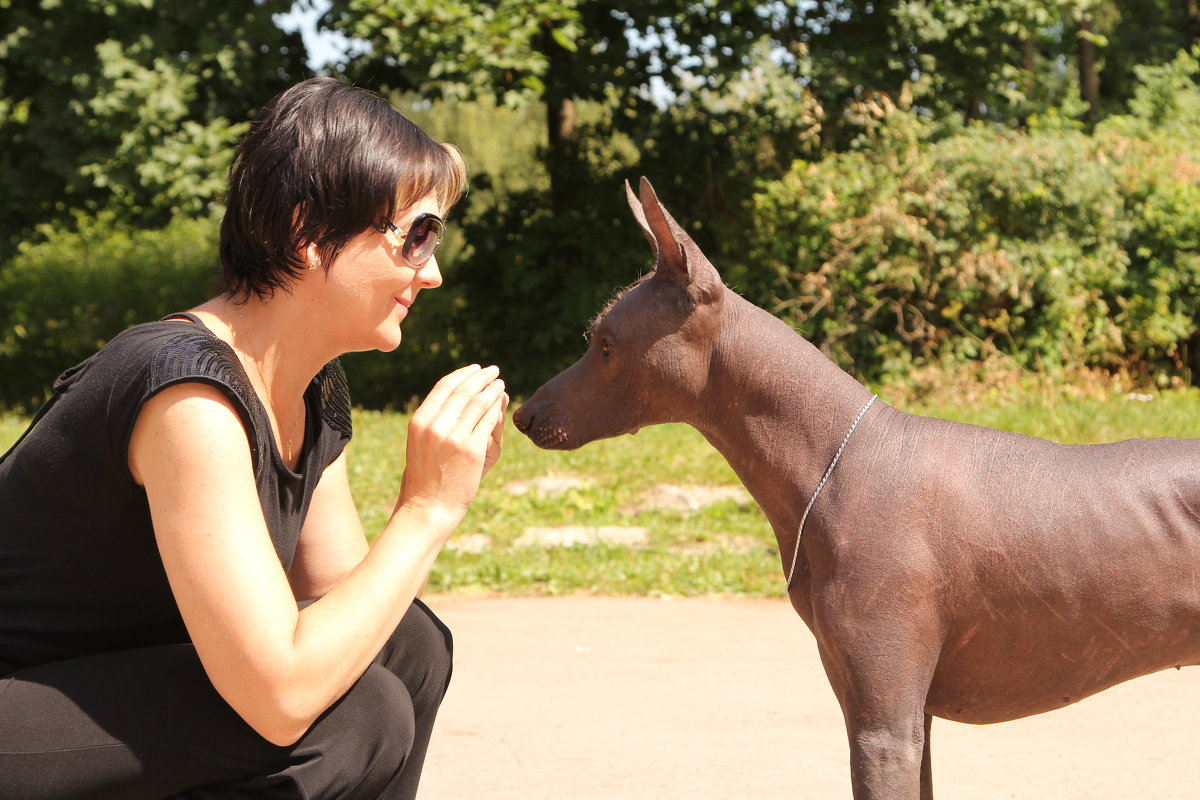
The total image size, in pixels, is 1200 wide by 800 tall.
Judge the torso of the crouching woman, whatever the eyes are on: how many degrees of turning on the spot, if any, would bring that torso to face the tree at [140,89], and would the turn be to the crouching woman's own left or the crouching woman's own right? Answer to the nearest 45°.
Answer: approximately 90° to the crouching woman's own left

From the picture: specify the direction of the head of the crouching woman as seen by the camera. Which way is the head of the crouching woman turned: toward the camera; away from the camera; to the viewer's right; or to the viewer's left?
to the viewer's right

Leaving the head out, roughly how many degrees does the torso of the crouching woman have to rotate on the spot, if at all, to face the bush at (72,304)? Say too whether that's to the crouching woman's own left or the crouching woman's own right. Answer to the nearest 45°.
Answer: approximately 90° to the crouching woman's own left

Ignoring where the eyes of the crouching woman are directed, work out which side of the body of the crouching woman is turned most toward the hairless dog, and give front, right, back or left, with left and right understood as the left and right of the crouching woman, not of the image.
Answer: front

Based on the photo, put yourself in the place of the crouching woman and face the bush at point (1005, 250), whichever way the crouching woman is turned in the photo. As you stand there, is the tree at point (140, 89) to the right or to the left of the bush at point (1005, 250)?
left

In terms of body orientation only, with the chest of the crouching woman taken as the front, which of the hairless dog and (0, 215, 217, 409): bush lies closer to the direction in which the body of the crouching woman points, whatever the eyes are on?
the hairless dog

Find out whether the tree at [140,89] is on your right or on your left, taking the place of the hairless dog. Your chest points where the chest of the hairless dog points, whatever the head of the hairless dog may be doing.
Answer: on your right

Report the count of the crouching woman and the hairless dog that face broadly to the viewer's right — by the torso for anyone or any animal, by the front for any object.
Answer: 1

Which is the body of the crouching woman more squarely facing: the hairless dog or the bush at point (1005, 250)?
the hairless dog

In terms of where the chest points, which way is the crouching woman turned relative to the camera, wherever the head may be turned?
to the viewer's right

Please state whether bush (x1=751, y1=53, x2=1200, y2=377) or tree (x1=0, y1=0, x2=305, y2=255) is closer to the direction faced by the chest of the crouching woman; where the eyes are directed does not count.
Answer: the bush

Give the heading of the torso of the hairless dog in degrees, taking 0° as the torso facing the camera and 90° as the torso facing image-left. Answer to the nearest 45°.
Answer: approximately 90°
